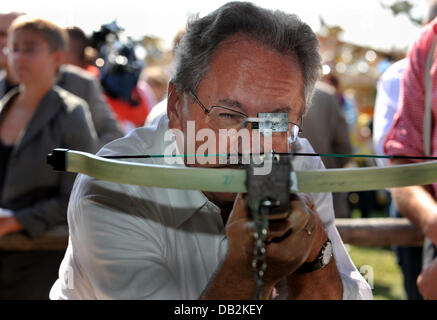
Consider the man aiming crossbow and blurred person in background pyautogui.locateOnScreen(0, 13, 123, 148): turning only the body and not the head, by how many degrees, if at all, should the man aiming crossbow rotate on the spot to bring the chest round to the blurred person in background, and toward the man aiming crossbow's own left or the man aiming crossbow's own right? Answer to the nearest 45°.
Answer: approximately 180°

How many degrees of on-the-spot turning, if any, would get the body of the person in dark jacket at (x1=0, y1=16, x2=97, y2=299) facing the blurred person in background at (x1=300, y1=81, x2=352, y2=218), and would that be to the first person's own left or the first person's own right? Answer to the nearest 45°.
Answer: approximately 90° to the first person's own left

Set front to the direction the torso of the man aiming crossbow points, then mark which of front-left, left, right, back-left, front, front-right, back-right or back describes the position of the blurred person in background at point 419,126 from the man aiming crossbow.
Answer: back-left

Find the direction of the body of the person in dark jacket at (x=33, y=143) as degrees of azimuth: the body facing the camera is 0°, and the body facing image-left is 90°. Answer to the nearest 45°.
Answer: approximately 45°

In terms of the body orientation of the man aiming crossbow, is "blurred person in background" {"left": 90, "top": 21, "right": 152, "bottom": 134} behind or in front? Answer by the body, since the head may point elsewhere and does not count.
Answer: behind

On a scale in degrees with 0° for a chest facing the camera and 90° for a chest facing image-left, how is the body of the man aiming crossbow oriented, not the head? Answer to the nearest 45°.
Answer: approximately 0°
